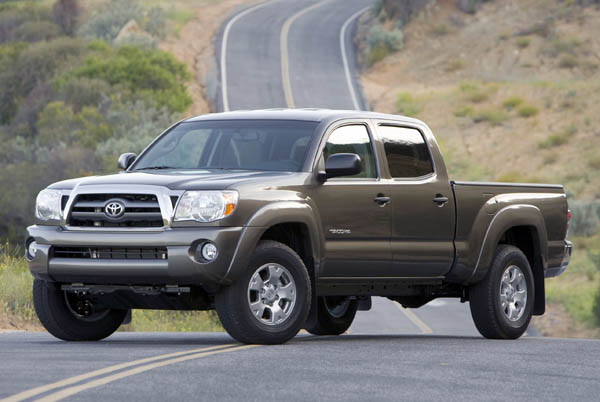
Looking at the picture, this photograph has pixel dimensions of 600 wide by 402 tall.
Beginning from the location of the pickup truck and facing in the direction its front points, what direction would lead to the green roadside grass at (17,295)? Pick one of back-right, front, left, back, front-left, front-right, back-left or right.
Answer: right

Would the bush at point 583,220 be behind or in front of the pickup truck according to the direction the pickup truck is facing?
behind

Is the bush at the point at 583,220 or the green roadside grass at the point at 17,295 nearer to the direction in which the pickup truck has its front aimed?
the green roadside grass

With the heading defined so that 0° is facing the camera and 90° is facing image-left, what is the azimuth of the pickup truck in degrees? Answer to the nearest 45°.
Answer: approximately 45°
